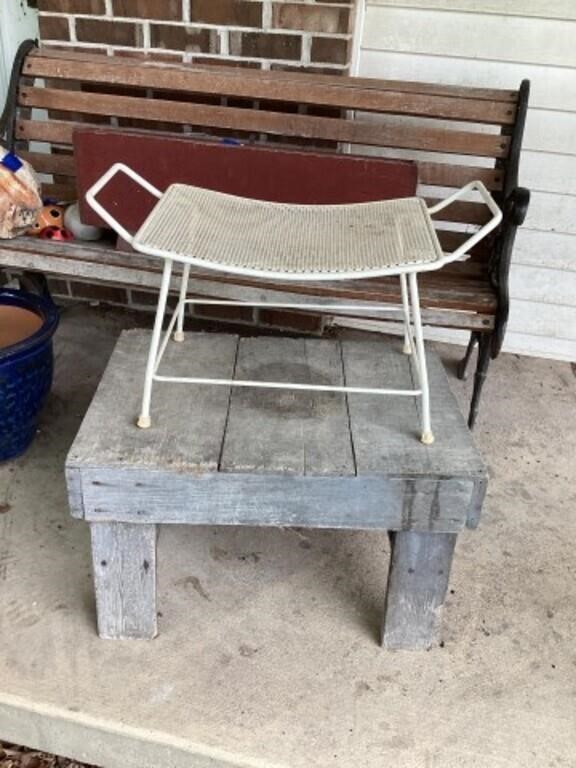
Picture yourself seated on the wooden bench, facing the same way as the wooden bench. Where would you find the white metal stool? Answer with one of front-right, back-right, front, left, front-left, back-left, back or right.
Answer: front

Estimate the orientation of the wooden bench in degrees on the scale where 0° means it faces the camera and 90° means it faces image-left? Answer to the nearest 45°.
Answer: approximately 0°

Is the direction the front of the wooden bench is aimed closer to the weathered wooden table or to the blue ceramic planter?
the weathered wooden table

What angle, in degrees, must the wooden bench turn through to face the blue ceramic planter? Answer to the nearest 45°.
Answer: approximately 45° to its right

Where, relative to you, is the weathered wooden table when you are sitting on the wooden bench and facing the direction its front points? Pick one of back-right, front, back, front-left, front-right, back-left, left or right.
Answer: front

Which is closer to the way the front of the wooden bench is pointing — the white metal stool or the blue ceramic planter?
the white metal stool
